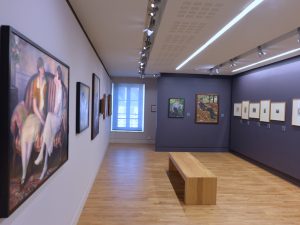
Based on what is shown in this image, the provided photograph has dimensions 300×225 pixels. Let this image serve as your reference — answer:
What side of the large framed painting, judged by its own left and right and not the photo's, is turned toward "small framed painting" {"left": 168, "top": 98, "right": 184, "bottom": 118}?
left

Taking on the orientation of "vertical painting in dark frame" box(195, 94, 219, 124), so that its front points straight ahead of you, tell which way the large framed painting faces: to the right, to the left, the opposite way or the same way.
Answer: to the left

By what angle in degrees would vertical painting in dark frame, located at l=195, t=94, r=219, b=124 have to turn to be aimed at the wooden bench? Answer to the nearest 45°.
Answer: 0° — it already faces it

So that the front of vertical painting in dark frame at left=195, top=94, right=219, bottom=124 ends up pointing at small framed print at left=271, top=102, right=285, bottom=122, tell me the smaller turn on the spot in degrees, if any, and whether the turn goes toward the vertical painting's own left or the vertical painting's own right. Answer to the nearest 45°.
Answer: approximately 45° to the vertical painting's own left

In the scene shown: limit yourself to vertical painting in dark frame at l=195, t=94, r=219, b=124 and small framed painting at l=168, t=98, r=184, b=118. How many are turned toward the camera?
2

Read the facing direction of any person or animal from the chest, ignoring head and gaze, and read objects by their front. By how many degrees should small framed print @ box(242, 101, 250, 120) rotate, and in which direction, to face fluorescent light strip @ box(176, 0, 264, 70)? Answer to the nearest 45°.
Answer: approximately 45° to its left

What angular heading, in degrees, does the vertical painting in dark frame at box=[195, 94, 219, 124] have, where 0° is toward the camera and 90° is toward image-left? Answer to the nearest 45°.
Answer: approximately 0°

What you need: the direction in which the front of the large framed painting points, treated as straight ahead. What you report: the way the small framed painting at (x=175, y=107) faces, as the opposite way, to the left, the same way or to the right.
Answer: to the right

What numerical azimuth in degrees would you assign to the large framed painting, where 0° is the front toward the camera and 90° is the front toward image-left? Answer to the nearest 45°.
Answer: approximately 315°
